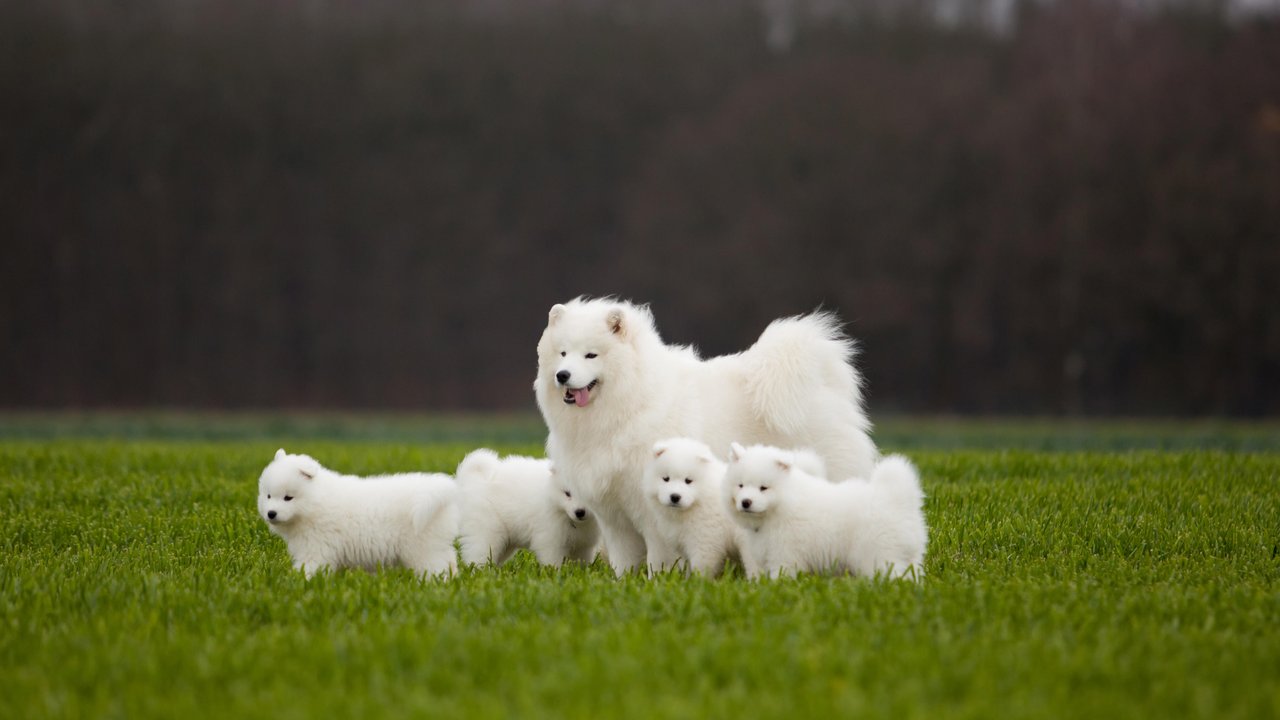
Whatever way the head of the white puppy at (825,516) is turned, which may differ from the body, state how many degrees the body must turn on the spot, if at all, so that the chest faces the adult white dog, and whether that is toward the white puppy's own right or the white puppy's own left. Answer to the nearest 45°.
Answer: approximately 45° to the white puppy's own right

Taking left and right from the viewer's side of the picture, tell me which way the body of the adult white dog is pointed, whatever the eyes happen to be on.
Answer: facing to the left of the viewer

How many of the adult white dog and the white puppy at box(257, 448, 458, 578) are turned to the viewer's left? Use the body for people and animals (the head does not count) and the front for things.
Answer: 2

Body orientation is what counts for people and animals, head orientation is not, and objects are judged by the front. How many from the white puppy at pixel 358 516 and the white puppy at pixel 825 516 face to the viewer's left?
2

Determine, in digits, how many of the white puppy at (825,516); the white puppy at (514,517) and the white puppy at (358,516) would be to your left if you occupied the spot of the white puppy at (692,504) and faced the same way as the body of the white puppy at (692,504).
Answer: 1

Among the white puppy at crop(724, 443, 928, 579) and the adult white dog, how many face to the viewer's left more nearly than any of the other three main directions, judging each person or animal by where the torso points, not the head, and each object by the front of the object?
2

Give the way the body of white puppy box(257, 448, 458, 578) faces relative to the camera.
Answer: to the viewer's left

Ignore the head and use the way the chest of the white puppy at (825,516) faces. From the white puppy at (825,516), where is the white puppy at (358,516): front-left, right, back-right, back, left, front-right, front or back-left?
front

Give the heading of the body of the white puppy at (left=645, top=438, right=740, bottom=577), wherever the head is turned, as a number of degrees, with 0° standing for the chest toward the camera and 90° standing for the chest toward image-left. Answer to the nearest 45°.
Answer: approximately 45°

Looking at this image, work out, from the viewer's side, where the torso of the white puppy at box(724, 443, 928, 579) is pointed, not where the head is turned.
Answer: to the viewer's left

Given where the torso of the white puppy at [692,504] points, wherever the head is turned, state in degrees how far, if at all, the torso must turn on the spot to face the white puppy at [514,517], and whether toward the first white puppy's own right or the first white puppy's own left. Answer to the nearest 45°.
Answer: approximately 90° to the first white puppy's own right

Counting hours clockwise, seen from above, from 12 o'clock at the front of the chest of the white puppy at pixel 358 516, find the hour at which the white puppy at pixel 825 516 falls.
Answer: the white puppy at pixel 825 516 is roughly at 7 o'clock from the white puppy at pixel 358 516.

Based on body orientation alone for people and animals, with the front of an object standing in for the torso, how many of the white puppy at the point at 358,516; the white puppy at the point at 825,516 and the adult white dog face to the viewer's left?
3
